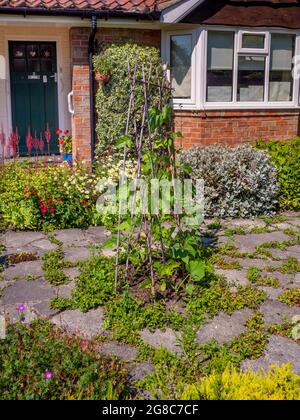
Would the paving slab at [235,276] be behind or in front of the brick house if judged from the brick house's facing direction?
in front

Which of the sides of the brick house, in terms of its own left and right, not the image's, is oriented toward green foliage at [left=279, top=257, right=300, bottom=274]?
front

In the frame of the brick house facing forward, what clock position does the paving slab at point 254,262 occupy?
The paving slab is roughly at 12 o'clock from the brick house.

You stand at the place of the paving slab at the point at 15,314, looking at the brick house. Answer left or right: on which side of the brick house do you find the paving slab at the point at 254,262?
right

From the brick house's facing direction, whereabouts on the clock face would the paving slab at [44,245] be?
The paving slab is roughly at 1 o'clock from the brick house.

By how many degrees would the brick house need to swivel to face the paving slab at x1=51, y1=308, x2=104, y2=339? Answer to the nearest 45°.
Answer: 0° — it already faces it

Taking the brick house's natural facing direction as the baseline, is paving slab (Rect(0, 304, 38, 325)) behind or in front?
in front

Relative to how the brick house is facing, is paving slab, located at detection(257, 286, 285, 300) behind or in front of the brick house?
in front

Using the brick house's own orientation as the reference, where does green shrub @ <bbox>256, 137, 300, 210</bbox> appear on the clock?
The green shrub is roughly at 11 o'clock from the brick house.

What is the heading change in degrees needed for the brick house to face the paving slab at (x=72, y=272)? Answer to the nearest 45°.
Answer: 0° — it already faces it

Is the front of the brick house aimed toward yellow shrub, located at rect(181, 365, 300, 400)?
yes

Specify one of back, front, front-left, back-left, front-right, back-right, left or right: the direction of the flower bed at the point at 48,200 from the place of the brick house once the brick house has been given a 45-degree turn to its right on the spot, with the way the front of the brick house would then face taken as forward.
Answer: front

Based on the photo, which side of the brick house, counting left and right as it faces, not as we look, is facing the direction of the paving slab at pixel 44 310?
front

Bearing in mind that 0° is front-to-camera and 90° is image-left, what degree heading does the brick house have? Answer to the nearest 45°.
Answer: approximately 0°
